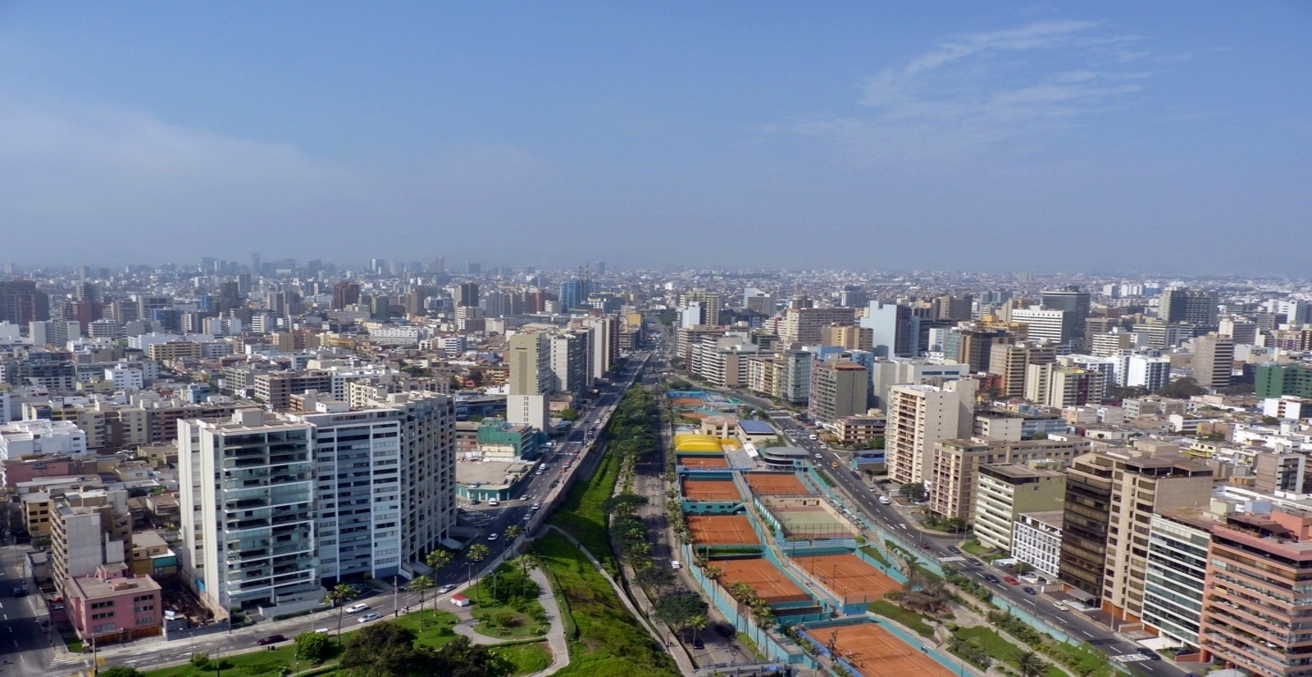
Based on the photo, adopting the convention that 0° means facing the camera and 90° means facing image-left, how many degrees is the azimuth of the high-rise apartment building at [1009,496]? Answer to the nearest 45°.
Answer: approximately 45°

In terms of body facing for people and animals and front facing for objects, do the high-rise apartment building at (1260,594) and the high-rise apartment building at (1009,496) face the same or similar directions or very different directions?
same or similar directions

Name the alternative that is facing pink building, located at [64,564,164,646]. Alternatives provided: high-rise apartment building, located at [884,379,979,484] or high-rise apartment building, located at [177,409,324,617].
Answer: high-rise apartment building, located at [884,379,979,484]

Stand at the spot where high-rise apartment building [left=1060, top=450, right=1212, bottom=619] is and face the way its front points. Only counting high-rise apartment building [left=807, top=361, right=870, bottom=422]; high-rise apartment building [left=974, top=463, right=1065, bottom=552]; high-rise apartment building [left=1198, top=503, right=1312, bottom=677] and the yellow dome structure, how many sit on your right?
3

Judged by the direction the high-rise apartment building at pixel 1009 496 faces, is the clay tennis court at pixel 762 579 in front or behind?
in front

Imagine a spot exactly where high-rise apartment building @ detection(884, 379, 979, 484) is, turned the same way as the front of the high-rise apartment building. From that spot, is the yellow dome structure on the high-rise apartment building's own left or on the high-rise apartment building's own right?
on the high-rise apartment building's own right

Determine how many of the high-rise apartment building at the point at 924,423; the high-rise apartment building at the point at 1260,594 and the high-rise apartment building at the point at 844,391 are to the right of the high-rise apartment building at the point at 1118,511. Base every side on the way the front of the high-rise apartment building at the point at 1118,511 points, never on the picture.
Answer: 2

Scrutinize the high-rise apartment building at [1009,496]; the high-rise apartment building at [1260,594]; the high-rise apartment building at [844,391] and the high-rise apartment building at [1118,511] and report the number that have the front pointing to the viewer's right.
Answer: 0

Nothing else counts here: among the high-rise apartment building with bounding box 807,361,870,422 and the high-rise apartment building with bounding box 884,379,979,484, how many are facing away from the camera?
0

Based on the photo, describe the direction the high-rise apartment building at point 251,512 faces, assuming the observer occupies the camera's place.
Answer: facing the viewer and to the right of the viewer

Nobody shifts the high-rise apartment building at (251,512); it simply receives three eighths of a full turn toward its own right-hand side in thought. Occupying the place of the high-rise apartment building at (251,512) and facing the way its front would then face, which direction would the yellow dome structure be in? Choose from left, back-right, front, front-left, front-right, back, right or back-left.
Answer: back-right

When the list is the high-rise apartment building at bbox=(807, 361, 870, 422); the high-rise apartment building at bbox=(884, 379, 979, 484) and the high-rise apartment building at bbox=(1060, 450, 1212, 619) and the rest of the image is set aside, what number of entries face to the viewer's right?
0

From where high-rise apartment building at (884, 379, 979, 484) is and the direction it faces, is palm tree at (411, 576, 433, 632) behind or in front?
in front

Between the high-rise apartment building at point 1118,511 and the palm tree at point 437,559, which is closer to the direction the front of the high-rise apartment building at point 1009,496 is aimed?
the palm tree

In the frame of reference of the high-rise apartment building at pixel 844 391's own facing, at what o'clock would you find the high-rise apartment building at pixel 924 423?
the high-rise apartment building at pixel 924 423 is roughly at 10 o'clock from the high-rise apartment building at pixel 844 391.

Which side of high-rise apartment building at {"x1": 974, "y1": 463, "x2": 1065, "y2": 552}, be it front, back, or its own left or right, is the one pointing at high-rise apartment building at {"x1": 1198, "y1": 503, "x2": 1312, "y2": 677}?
left

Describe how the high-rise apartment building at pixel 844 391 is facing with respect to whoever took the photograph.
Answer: facing the viewer and to the left of the viewer

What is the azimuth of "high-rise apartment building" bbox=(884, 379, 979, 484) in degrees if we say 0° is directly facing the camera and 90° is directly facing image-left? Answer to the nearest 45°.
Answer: approximately 45°
